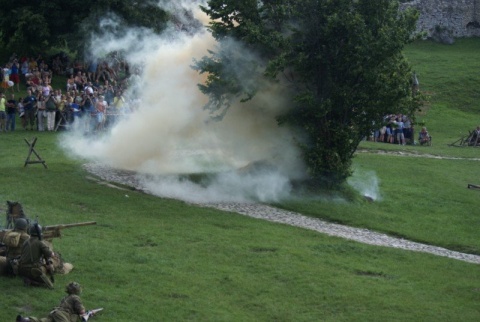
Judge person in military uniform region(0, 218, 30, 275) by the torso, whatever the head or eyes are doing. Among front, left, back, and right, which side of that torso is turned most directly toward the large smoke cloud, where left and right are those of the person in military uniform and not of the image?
front

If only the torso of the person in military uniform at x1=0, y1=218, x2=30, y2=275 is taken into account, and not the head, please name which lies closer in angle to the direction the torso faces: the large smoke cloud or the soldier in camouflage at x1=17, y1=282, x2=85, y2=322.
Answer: the large smoke cloud

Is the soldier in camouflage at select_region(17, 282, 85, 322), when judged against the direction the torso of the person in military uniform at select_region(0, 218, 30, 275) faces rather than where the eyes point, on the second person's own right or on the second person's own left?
on the second person's own right

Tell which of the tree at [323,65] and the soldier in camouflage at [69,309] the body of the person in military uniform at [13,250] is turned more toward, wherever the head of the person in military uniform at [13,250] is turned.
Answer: the tree

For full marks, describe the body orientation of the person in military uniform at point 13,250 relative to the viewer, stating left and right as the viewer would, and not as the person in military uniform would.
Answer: facing away from the viewer and to the right of the viewer

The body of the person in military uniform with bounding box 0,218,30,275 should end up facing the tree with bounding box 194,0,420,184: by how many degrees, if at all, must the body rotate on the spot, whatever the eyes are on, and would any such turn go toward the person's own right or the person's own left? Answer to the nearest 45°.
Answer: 0° — they already face it
